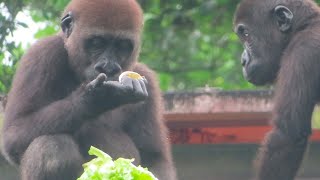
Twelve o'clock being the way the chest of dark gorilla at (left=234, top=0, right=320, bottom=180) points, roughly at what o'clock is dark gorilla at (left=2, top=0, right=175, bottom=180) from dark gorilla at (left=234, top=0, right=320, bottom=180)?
dark gorilla at (left=2, top=0, right=175, bottom=180) is roughly at 11 o'clock from dark gorilla at (left=234, top=0, right=320, bottom=180).

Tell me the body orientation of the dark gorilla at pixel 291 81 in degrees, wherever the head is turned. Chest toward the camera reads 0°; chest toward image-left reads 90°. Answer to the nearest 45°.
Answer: approximately 90°
